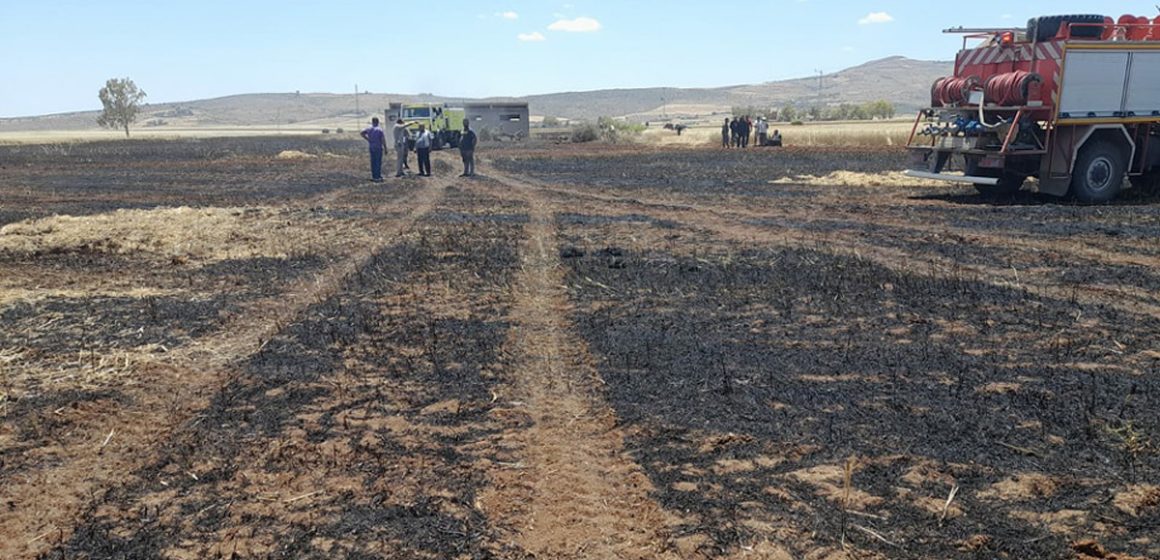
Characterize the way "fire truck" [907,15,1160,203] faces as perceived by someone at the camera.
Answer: facing away from the viewer and to the right of the viewer

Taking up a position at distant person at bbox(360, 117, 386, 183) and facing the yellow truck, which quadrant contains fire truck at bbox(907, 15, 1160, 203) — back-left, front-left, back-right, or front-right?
back-right

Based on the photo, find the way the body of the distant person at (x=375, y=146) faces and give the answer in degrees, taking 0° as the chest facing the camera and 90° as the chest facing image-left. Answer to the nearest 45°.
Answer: approximately 180°

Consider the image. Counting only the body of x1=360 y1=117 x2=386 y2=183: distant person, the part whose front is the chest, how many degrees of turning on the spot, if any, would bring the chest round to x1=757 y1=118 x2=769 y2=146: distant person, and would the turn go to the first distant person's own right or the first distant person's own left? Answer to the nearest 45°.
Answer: approximately 45° to the first distant person's own right

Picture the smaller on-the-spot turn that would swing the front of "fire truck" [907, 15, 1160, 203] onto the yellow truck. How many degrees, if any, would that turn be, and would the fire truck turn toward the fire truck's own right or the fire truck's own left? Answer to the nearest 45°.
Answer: approximately 90° to the fire truck's own left

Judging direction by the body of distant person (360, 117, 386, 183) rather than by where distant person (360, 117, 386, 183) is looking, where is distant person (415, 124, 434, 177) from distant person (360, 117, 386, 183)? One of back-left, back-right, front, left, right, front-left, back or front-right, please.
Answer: front-right

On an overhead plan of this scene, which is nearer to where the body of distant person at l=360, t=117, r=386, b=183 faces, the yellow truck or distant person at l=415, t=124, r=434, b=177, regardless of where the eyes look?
the yellow truck

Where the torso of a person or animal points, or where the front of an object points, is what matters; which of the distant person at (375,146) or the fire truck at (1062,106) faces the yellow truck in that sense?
the distant person

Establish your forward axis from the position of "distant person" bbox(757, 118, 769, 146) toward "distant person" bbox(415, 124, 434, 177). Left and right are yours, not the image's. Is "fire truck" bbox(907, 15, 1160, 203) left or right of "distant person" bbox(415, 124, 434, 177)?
left

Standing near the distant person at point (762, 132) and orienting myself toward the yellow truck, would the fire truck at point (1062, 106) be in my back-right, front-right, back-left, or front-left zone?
back-left

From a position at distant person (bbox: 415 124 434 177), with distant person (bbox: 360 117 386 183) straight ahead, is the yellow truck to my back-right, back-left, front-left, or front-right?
back-right
